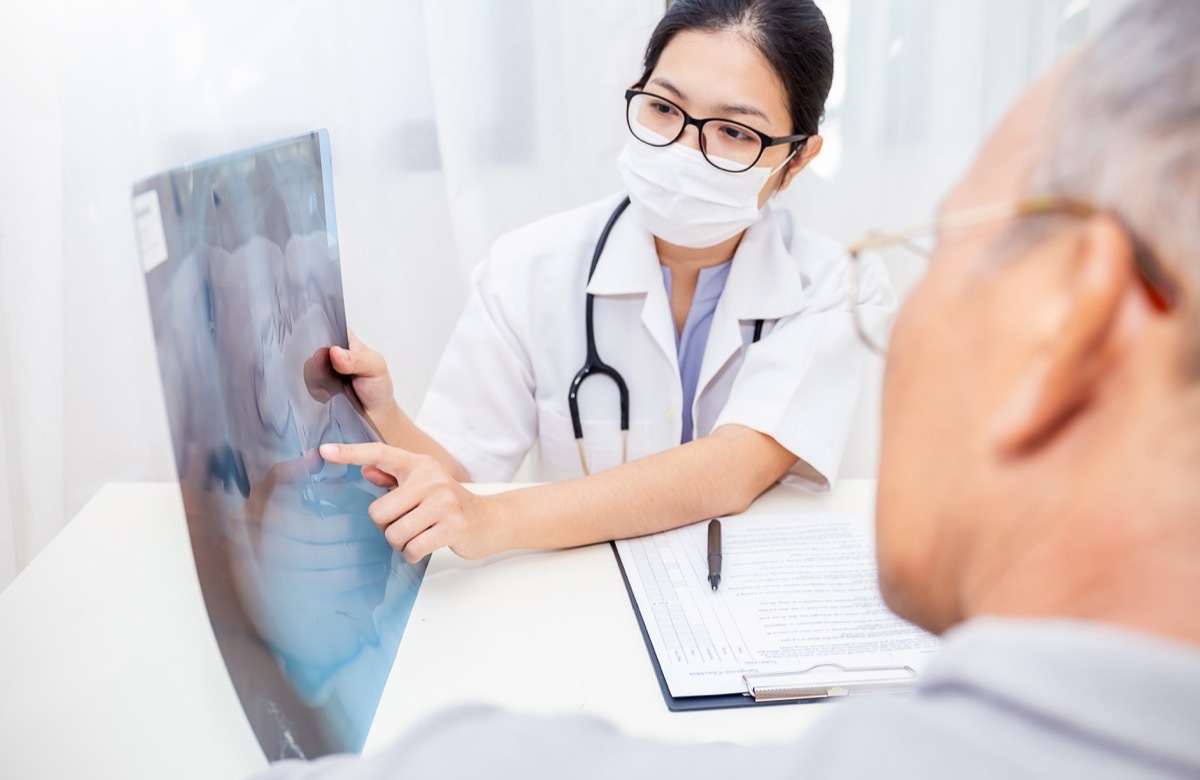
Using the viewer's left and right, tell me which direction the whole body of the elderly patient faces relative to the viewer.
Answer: facing away from the viewer and to the left of the viewer

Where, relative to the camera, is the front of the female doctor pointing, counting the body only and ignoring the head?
toward the camera

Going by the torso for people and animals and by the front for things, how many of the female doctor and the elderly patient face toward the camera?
1

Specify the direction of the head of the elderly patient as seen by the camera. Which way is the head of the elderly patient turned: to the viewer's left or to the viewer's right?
to the viewer's left

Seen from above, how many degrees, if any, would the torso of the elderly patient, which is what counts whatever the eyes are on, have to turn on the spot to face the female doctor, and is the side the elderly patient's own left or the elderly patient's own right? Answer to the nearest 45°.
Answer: approximately 45° to the elderly patient's own right

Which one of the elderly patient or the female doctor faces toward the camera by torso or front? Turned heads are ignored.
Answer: the female doctor

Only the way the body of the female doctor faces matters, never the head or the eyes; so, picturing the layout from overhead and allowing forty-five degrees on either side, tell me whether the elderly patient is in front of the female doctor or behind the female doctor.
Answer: in front
